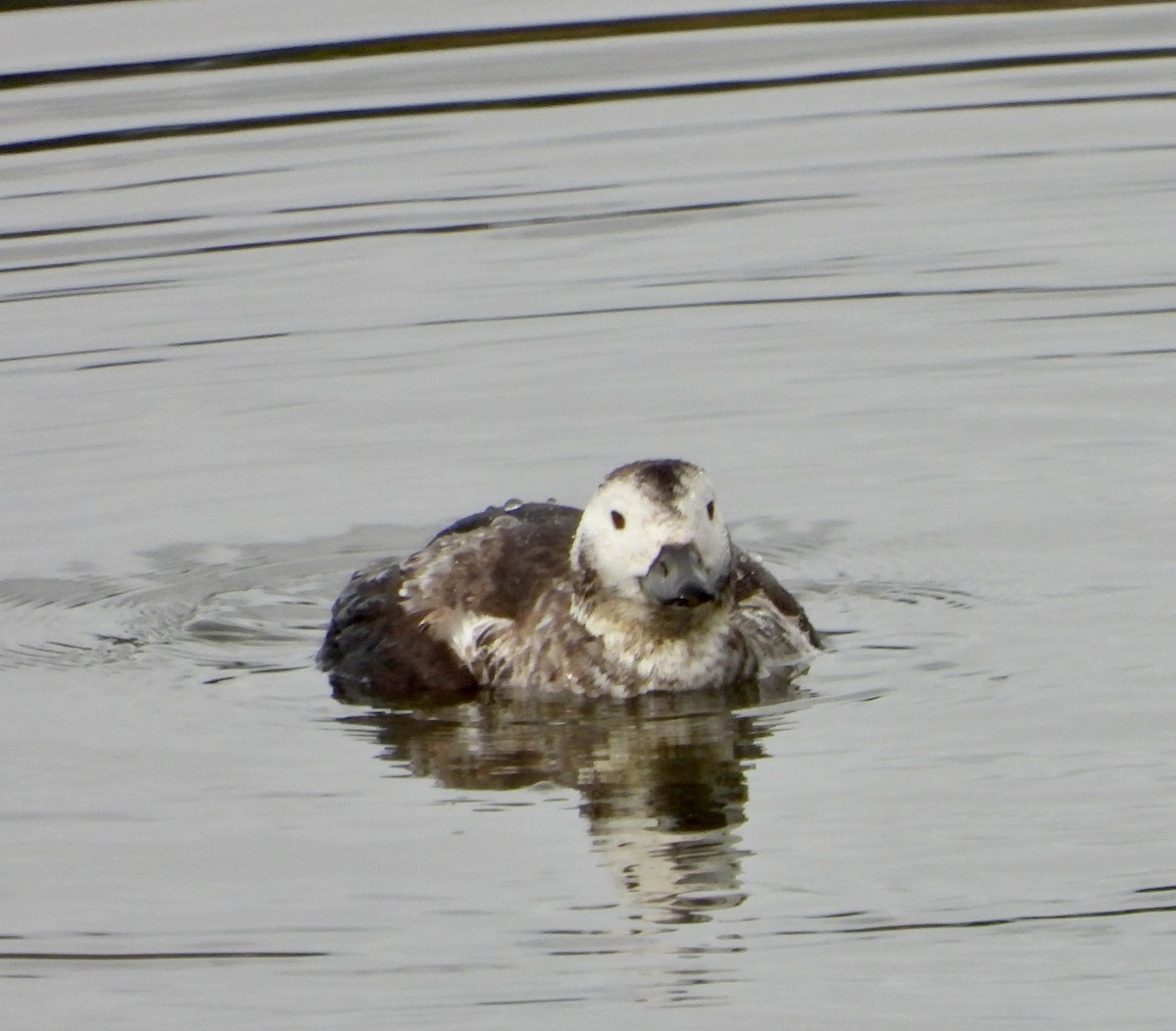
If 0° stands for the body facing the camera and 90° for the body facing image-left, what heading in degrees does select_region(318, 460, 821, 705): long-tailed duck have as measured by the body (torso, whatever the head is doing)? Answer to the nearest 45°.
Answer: approximately 315°
